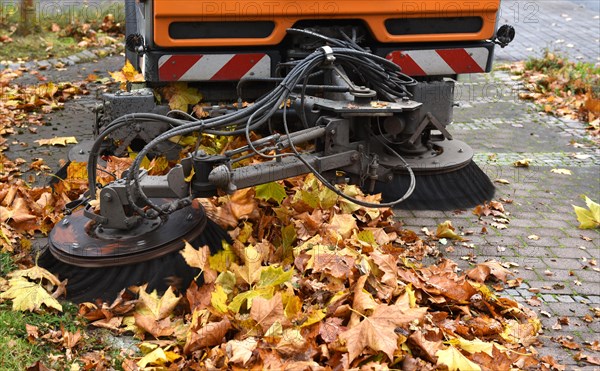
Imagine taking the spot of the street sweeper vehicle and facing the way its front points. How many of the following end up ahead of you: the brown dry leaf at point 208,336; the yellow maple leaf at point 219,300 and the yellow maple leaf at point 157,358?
3

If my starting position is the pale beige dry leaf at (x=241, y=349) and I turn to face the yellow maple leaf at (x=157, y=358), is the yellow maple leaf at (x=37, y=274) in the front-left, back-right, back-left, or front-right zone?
front-right

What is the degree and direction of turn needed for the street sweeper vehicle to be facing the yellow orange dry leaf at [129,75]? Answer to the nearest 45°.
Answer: approximately 135° to its right

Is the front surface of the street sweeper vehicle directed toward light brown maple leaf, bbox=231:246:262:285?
yes

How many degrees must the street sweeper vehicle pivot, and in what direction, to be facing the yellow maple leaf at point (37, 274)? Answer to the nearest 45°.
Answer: approximately 45° to its right

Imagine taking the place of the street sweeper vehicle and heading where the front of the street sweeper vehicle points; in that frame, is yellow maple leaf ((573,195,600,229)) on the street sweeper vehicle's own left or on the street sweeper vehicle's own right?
on the street sweeper vehicle's own left

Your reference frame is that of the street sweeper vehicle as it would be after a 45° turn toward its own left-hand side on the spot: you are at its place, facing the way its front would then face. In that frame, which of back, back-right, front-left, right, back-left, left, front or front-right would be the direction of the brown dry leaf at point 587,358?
front

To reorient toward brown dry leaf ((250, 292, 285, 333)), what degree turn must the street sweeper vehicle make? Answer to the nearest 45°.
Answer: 0° — it already faces it

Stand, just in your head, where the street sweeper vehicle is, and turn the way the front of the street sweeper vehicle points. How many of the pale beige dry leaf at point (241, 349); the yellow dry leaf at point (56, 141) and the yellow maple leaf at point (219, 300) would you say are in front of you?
2

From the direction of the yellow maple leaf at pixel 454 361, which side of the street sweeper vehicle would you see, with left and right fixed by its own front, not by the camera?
front

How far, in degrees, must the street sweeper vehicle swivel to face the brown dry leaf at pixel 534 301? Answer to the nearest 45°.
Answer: approximately 45° to its left

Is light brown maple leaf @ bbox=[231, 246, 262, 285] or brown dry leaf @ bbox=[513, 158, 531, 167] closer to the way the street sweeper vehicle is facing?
the light brown maple leaf

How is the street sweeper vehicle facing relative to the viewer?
toward the camera

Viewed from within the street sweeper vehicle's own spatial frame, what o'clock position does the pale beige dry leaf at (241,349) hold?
The pale beige dry leaf is roughly at 12 o'clock from the street sweeper vehicle.

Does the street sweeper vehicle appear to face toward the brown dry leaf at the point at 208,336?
yes
